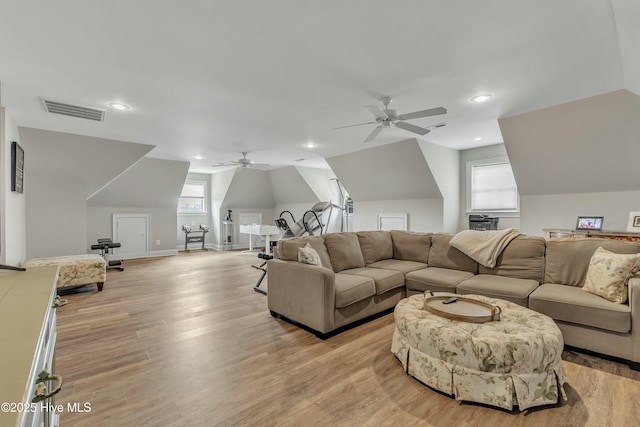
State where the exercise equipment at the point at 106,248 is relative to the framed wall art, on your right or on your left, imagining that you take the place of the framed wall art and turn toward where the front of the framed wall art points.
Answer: on your left

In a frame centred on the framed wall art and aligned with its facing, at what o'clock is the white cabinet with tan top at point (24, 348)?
The white cabinet with tan top is roughly at 3 o'clock from the framed wall art.

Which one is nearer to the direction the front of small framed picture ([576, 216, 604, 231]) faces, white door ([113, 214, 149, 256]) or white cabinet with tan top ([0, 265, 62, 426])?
the white cabinet with tan top

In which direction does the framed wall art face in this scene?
to the viewer's right

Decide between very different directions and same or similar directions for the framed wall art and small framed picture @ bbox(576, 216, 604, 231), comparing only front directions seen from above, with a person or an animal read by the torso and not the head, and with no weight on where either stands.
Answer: very different directions

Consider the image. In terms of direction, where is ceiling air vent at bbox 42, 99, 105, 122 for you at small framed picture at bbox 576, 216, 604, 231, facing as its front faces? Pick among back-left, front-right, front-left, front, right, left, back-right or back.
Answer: front-right

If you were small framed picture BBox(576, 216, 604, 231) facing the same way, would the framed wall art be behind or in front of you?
in front

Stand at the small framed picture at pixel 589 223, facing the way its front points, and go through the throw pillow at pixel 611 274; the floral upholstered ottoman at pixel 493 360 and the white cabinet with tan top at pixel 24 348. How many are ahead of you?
3

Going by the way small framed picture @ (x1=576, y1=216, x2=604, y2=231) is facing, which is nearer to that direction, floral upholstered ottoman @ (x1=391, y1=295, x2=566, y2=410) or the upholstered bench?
the floral upholstered ottoman

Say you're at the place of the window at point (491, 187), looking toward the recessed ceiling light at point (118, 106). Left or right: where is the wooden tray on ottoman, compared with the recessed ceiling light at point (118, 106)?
left

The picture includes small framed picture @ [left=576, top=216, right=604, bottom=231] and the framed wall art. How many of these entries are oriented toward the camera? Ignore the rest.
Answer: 1

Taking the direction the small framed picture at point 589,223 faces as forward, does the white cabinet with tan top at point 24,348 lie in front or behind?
in front
